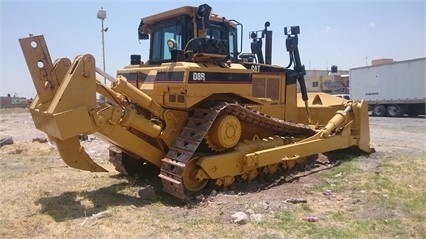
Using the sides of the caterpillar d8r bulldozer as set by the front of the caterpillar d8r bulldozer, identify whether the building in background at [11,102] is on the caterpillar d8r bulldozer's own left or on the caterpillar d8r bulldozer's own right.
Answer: on the caterpillar d8r bulldozer's own left

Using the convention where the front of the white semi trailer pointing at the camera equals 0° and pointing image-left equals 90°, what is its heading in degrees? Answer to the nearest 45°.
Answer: approximately 315°

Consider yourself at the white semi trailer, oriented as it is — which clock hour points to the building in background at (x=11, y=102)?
The building in background is roughly at 5 o'clock from the white semi trailer.

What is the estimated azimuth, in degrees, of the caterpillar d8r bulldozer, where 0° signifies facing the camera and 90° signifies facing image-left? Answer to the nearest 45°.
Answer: approximately 225°
